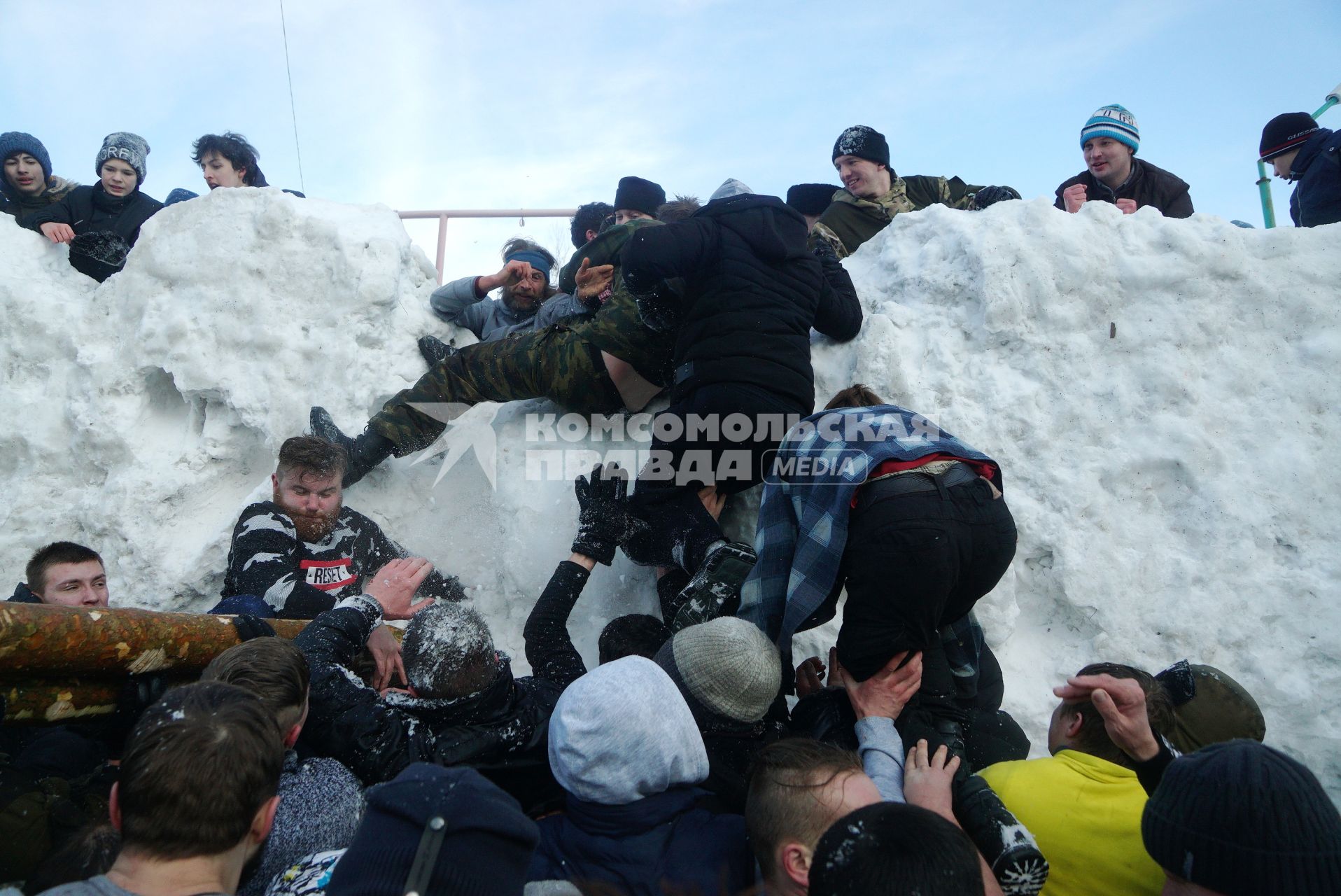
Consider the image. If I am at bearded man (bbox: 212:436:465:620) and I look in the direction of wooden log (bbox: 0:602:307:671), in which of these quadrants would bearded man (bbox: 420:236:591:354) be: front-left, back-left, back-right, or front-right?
back-right

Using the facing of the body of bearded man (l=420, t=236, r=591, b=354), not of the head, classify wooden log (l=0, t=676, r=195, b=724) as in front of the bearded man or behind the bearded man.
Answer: in front

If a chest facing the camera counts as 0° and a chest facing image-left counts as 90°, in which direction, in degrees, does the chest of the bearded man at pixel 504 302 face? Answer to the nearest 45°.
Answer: approximately 0°

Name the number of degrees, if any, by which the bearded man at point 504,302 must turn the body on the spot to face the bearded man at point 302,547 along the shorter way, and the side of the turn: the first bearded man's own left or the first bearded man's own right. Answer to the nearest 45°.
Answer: approximately 45° to the first bearded man's own right
